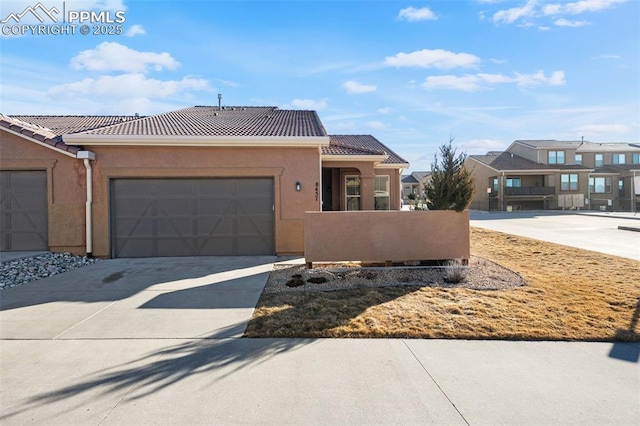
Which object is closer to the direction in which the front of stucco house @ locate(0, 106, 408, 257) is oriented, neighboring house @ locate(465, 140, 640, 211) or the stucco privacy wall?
the stucco privacy wall

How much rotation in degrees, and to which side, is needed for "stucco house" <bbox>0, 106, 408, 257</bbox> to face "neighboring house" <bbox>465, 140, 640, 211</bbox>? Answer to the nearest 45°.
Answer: approximately 135° to its left

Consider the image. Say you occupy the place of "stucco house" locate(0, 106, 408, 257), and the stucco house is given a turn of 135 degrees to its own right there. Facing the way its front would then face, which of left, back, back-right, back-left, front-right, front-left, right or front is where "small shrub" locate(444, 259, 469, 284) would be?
back

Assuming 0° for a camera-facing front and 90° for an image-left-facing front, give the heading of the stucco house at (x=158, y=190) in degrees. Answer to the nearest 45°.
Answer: approximately 0°

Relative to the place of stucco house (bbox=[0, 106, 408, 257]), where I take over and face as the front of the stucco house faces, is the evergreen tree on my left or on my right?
on my left
